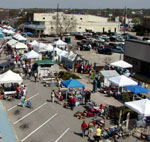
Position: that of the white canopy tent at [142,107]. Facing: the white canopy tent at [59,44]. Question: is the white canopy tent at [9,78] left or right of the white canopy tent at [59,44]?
left

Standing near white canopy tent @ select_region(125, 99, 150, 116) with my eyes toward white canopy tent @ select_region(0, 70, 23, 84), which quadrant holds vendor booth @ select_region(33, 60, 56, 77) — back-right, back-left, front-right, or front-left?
front-right

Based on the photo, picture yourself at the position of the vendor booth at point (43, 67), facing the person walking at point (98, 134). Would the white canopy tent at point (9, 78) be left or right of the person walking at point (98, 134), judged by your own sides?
right

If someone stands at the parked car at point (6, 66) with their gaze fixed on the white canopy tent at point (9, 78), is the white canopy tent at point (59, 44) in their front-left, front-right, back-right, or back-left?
back-left

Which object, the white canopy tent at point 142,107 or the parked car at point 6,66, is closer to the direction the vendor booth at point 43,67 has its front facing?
the white canopy tent

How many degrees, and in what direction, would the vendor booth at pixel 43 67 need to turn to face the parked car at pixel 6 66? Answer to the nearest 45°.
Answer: approximately 135° to its right

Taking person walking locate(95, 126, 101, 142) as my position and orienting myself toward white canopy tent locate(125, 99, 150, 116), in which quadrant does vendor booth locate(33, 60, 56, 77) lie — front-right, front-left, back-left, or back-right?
front-left
